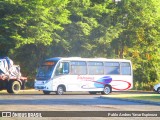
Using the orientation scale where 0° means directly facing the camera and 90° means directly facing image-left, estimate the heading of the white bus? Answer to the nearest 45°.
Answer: approximately 45°

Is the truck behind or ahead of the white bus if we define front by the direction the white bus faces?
ahead
